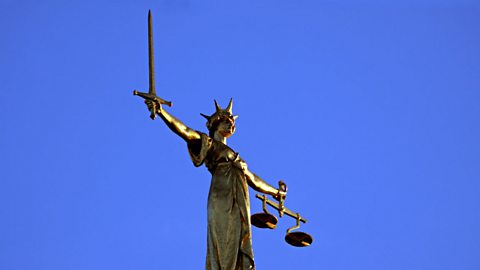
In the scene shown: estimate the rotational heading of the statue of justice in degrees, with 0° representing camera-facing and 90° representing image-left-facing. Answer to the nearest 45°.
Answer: approximately 315°
